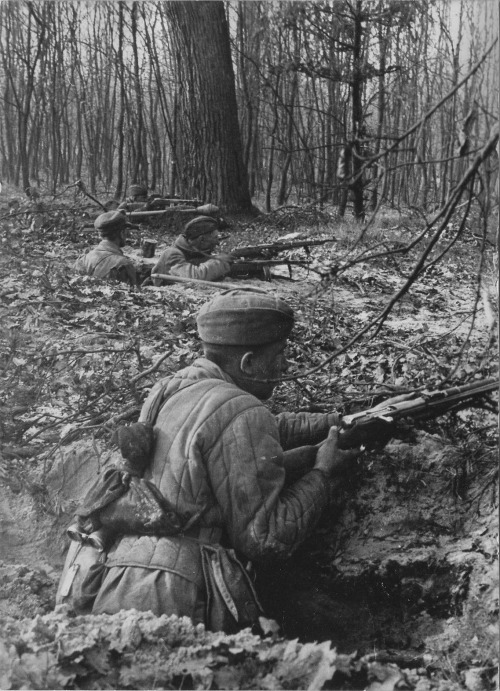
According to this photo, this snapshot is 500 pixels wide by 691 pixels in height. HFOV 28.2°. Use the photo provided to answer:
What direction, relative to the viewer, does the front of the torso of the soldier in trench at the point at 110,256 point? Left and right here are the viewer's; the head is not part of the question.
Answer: facing away from the viewer and to the right of the viewer

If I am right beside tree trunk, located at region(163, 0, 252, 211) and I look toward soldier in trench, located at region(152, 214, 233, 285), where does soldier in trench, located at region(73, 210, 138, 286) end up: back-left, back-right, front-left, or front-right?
front-right

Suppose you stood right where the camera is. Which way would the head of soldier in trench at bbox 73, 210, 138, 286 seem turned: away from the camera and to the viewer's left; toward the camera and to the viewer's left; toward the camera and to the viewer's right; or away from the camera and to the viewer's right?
away from the camera and to the viewer's right

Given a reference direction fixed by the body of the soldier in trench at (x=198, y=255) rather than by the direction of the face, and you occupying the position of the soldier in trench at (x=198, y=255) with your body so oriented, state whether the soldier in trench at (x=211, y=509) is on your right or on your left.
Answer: on your right

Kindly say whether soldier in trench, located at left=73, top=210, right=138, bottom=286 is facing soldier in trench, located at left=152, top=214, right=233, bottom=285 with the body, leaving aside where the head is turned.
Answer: no

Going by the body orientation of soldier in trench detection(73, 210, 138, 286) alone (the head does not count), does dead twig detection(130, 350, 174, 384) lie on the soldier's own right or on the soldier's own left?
on the soldier's own right

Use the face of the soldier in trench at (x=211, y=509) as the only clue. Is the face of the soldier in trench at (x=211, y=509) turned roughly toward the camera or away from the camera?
away from the camera

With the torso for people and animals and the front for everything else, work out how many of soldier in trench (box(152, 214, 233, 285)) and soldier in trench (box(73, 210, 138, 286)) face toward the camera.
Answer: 0

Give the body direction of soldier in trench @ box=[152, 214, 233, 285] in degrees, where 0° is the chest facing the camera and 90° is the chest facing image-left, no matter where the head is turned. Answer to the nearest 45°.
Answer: approximately 270°
